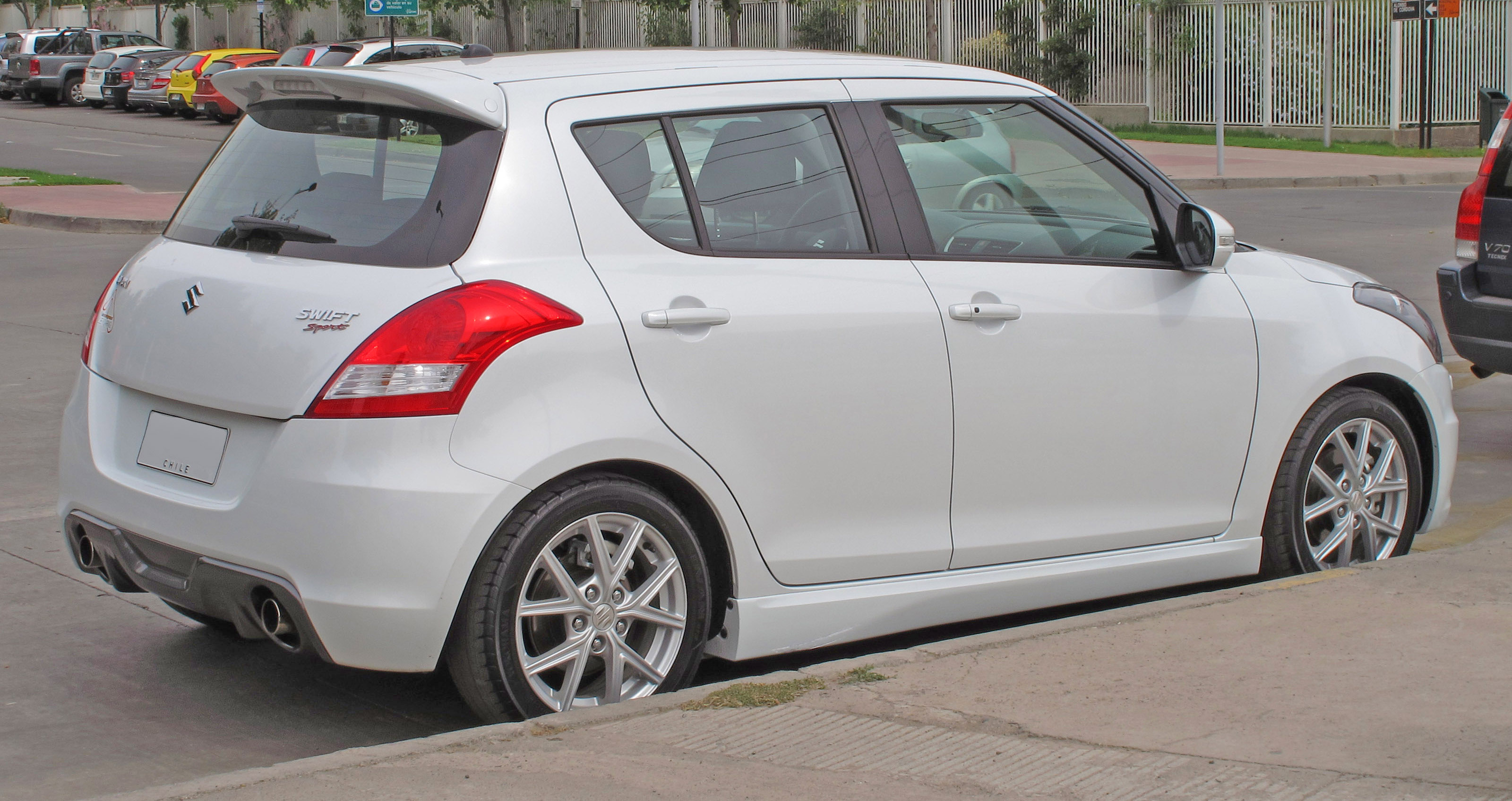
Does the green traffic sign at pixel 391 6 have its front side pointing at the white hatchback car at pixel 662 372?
yes

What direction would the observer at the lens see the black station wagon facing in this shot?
facing away from the viewer and to the right of the viewer

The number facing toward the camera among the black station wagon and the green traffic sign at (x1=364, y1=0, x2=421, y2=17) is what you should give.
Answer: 1

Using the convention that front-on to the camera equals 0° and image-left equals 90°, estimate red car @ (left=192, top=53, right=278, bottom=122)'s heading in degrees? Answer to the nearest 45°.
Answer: approximately 225°

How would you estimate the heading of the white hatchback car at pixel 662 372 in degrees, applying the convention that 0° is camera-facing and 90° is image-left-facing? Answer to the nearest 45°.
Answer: approximately 225°

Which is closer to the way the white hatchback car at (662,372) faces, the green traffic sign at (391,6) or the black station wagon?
the black station wagon

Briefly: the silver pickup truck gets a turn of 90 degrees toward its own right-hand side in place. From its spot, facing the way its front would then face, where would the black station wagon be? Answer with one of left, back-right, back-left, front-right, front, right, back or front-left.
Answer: front-right

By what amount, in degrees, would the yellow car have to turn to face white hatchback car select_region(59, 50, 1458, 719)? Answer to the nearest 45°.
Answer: approximately 135° to its right
